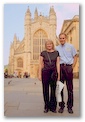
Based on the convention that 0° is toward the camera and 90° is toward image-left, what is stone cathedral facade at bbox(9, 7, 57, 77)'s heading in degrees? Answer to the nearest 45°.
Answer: approximately 0°

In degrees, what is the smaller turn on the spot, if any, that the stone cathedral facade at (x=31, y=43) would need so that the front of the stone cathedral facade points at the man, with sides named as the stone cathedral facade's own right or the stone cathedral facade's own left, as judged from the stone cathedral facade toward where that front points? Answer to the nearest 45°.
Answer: approximately 45° to the stone cathedral facade's own left

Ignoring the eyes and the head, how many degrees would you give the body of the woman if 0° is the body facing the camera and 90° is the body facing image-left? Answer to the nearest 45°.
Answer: approximately 0°

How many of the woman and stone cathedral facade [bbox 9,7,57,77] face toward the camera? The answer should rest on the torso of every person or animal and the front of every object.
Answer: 2
